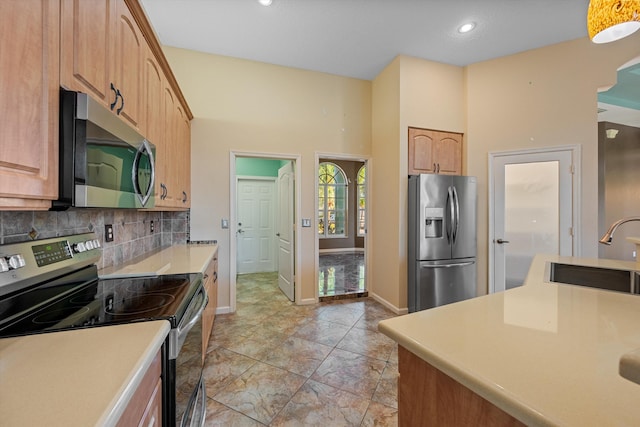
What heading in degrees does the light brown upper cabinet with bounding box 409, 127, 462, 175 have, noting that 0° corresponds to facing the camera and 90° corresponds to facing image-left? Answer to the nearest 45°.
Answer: approximately 315°

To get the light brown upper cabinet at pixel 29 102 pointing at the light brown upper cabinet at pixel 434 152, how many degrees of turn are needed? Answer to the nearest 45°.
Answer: approximately 45° to its left

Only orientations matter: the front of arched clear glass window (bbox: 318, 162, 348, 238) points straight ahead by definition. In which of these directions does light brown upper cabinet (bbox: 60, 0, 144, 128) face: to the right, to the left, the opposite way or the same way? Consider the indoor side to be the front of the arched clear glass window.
to the left

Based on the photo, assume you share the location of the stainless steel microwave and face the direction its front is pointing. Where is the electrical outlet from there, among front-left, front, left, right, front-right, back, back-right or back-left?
back-left

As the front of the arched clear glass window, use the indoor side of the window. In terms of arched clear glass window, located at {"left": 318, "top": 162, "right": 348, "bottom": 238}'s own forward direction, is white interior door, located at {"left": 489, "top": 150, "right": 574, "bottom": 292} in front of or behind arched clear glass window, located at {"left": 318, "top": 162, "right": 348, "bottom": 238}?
in front

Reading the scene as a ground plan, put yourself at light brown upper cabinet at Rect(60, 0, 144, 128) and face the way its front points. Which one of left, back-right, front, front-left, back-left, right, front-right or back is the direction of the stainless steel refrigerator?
front-left

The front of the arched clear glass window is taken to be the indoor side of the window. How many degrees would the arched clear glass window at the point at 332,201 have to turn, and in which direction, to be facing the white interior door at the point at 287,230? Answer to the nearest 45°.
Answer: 0° — it already faces it

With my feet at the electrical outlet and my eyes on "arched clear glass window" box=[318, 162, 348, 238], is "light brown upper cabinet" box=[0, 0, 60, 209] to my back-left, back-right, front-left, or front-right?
back-right

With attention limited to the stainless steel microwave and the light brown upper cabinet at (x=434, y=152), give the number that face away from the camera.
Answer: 0

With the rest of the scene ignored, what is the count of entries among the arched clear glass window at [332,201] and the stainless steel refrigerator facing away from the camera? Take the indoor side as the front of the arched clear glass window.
0

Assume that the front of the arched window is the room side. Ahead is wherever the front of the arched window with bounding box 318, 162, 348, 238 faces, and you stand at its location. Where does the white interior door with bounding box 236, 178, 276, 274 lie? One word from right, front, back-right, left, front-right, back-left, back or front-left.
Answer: front-right

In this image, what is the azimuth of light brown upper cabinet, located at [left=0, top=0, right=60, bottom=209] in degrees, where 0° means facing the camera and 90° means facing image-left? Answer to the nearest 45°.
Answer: approximately 315°

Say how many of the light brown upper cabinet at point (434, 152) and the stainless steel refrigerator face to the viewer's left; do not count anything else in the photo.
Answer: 0

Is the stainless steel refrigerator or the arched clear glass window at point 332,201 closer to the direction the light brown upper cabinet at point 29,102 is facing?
the stainless steel refrigerator

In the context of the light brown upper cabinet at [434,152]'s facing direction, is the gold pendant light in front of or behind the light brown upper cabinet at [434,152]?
in front
